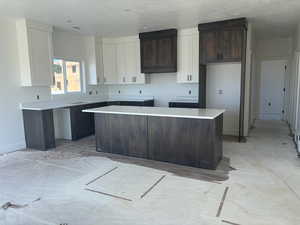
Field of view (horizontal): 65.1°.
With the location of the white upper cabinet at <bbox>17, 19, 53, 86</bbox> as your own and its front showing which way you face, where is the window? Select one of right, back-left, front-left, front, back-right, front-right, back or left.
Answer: left

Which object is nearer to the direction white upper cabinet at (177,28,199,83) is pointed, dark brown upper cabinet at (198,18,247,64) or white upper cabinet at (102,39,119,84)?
the dark brown upper cabinet

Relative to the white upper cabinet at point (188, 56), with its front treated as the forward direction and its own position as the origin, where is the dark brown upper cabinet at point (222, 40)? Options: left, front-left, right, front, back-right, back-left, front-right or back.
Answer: front-left

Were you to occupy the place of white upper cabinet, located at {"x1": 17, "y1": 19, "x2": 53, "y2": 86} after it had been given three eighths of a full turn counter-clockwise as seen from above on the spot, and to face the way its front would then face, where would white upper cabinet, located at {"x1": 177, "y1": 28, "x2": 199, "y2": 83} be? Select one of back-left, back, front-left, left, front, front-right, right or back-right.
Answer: right

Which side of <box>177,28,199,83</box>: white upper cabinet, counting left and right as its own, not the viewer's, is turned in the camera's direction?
front

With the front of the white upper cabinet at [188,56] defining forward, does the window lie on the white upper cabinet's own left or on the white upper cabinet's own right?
on the white upper cabinet's own right

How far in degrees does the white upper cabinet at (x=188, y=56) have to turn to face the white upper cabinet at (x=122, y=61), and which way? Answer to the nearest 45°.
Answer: approximately 90° to its right

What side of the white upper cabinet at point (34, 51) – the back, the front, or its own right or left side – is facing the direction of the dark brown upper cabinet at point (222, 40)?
front

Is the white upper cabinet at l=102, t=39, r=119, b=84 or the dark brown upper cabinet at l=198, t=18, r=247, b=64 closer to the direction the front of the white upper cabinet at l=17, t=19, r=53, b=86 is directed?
the dark brown upper cabinet

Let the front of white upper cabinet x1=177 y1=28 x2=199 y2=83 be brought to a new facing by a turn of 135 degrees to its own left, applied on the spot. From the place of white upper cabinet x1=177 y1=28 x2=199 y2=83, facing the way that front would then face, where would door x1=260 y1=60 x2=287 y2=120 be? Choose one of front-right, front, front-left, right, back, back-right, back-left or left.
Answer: front

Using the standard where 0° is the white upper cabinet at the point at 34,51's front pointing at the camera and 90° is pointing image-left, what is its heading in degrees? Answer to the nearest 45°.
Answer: approximately 315°

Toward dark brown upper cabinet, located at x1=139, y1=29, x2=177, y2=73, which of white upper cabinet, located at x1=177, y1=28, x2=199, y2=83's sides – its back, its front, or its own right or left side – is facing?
right
